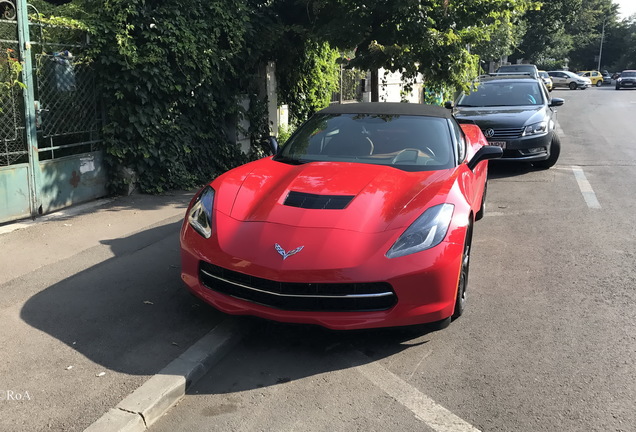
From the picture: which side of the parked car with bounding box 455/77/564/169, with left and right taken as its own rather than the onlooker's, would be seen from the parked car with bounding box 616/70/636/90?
back

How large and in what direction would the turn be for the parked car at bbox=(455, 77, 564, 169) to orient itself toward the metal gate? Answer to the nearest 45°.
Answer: approximately 45° to its right

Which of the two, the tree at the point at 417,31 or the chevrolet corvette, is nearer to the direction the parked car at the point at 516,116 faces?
the chevrolet corvette

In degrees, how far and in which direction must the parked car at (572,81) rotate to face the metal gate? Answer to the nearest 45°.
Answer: approximately 45° to its right

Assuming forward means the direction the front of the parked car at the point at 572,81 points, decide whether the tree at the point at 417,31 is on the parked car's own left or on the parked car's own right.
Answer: on the parked car's own right

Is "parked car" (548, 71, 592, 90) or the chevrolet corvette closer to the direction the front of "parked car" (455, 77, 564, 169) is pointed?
the chevrolet corvette

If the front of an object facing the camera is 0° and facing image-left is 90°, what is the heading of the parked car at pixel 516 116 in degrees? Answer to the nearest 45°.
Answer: approximately 0°

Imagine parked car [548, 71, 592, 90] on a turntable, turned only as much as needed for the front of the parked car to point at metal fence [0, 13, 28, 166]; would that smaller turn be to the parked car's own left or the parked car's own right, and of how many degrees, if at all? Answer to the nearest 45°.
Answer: approximately 45° to the parked car's own right
